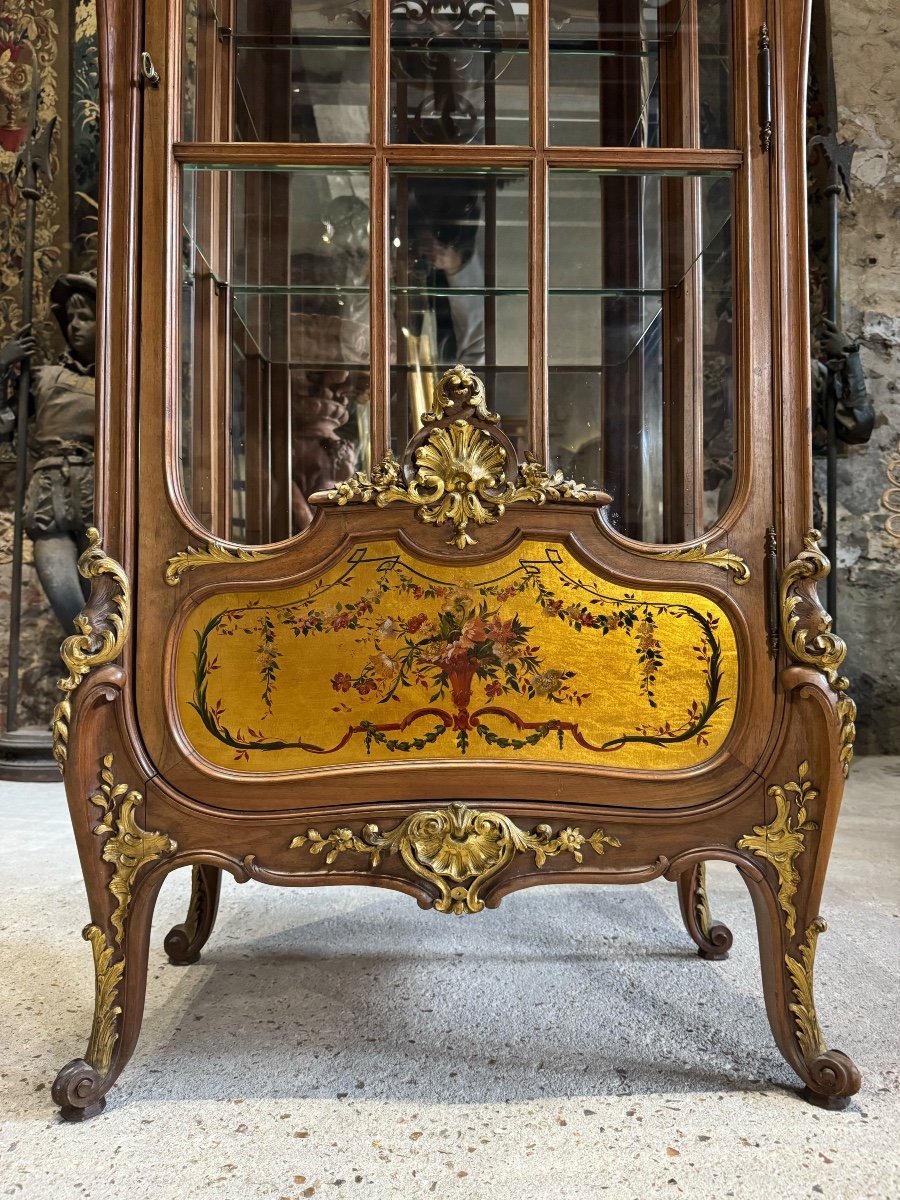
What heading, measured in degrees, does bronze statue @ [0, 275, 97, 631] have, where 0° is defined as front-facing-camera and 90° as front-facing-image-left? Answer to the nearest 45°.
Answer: approximately 0°

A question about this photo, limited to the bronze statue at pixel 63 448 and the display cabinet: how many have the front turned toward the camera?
2

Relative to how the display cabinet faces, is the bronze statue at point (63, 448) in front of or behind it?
behind
